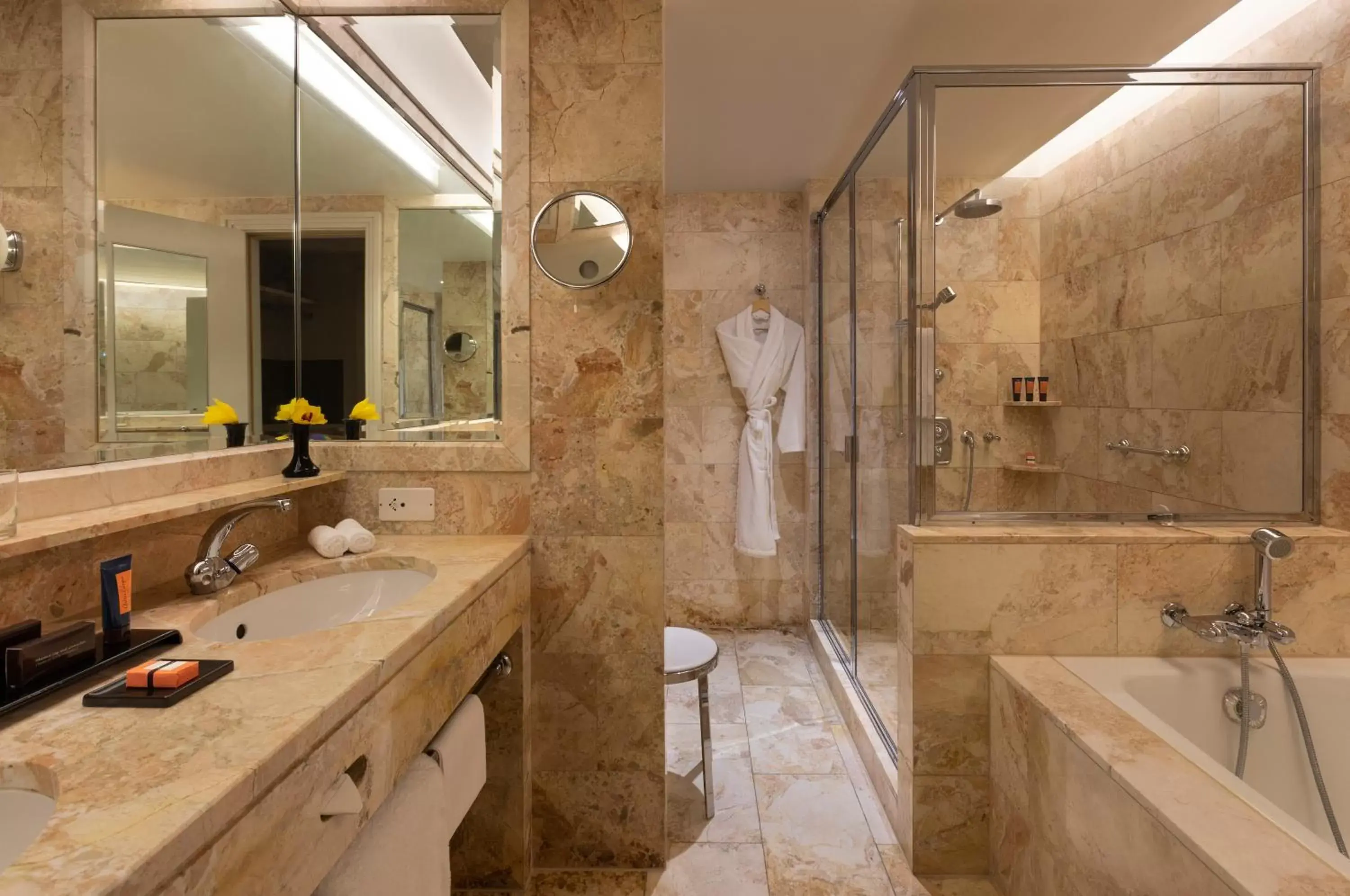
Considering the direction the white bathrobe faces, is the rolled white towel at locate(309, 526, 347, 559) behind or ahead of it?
ahead

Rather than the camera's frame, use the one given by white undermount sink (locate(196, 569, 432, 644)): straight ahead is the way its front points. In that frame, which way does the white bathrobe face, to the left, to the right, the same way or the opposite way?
to the right

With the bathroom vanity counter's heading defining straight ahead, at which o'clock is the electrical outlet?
The electrical outlet is roughly at 8 o'clock from the bathroom vanity counter.

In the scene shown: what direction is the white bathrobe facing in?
toward the camera

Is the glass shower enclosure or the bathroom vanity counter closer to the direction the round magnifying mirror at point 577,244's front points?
the bathroom vanity counter

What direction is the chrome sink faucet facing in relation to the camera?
to the viewer's right

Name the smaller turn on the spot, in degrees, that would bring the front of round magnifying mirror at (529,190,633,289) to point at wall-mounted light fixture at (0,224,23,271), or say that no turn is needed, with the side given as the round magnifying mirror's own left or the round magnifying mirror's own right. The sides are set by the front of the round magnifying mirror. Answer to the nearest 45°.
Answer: approximately 45° to the round magnifying mirror's own right

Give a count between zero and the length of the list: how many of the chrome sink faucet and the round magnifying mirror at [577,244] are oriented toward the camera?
1

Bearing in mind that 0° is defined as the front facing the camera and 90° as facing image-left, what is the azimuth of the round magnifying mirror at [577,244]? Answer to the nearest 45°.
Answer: approximately 0°

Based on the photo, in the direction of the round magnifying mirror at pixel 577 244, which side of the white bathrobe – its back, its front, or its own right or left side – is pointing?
front

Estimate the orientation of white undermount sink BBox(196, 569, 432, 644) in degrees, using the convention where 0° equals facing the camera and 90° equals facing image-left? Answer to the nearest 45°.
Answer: approximately 315°

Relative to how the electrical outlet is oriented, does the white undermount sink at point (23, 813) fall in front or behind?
in front

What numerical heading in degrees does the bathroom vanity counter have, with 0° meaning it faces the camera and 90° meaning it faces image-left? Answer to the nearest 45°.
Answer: approximately 315°

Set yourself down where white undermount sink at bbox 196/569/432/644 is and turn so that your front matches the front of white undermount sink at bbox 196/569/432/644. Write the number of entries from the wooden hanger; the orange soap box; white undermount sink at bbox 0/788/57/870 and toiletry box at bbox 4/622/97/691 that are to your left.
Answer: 1
